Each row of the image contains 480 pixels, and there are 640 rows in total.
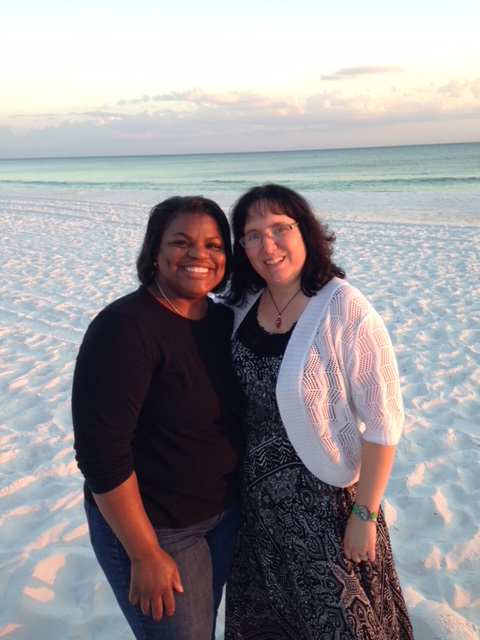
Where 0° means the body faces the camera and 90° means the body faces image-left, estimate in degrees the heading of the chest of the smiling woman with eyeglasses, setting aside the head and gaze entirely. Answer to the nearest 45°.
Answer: approximately 45°

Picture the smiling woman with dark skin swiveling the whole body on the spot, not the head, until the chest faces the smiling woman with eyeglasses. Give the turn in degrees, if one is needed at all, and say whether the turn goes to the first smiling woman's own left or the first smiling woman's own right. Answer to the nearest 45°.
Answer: approximately 45° to the first smiling woman's own left

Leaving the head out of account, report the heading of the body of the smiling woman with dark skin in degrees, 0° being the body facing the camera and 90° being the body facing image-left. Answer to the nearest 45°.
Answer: approximately 315°

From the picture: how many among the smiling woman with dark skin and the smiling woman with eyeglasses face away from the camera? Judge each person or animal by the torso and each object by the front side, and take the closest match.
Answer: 0
